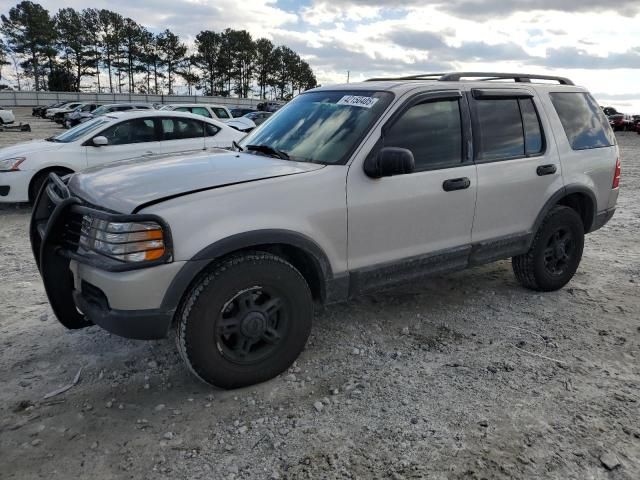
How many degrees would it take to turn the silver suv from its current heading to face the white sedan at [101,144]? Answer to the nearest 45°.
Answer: approximately 90° to its right

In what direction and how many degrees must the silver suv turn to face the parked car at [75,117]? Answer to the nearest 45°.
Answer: approximately 90° to its right

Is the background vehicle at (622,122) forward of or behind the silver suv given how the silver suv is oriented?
behind

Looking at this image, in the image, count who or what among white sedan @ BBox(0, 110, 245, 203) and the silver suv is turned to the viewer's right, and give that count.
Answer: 0

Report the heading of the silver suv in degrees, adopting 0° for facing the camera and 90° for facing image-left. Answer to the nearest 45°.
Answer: approximately 45°
